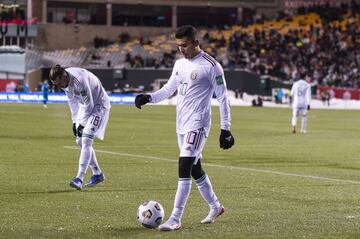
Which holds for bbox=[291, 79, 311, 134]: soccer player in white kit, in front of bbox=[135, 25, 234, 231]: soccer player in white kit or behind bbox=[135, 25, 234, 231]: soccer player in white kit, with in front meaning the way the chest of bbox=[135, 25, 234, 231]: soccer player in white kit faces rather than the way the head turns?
behind

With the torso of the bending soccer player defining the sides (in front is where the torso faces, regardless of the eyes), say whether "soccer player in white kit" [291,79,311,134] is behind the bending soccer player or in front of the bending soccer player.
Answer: behind
